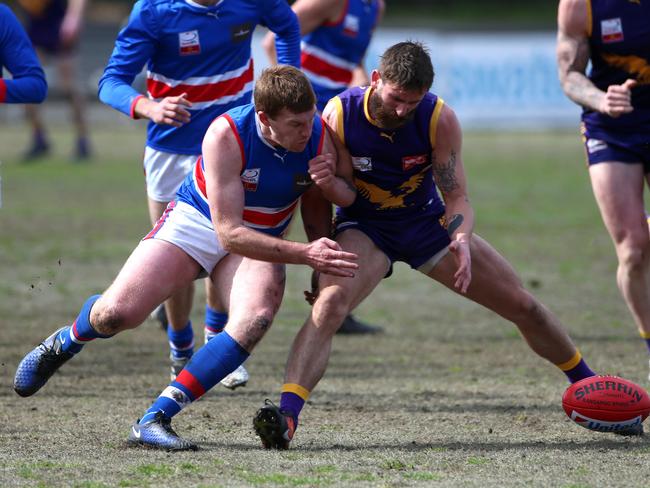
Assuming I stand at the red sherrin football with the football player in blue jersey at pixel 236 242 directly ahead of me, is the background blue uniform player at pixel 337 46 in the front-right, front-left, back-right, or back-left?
front-right

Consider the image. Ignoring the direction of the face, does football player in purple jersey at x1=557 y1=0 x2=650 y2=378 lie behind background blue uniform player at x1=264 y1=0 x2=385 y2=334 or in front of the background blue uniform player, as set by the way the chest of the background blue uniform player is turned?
in front

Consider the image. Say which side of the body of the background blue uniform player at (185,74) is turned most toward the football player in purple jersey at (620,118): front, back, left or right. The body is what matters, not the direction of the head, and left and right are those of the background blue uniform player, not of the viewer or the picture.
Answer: left

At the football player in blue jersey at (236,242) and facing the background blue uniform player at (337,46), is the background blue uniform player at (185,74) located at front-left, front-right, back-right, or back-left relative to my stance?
front-left

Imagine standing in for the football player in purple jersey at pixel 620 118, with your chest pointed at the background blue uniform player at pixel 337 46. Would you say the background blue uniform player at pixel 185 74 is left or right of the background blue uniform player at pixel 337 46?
left

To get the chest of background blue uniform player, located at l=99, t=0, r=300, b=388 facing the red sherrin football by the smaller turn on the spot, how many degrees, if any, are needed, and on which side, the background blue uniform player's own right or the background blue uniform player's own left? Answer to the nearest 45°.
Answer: approximately 45° to the background blue uniform player's own left

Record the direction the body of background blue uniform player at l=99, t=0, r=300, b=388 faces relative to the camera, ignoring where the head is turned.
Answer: toward the camera

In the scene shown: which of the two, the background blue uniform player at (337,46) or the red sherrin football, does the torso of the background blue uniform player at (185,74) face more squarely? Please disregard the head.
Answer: the red sherrin football

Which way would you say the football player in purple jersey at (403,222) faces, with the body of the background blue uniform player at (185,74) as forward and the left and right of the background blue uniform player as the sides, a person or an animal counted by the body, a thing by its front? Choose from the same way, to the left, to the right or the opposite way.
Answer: the same way

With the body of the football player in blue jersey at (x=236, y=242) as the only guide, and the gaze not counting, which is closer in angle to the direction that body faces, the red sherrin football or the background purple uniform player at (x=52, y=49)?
the red sherrin football

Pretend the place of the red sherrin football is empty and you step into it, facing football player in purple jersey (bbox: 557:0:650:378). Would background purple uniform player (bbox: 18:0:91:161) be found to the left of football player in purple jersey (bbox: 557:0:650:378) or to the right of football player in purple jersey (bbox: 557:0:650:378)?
left

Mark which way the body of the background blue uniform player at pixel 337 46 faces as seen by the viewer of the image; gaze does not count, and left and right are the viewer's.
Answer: facing the viewer and to the right of the viewer
